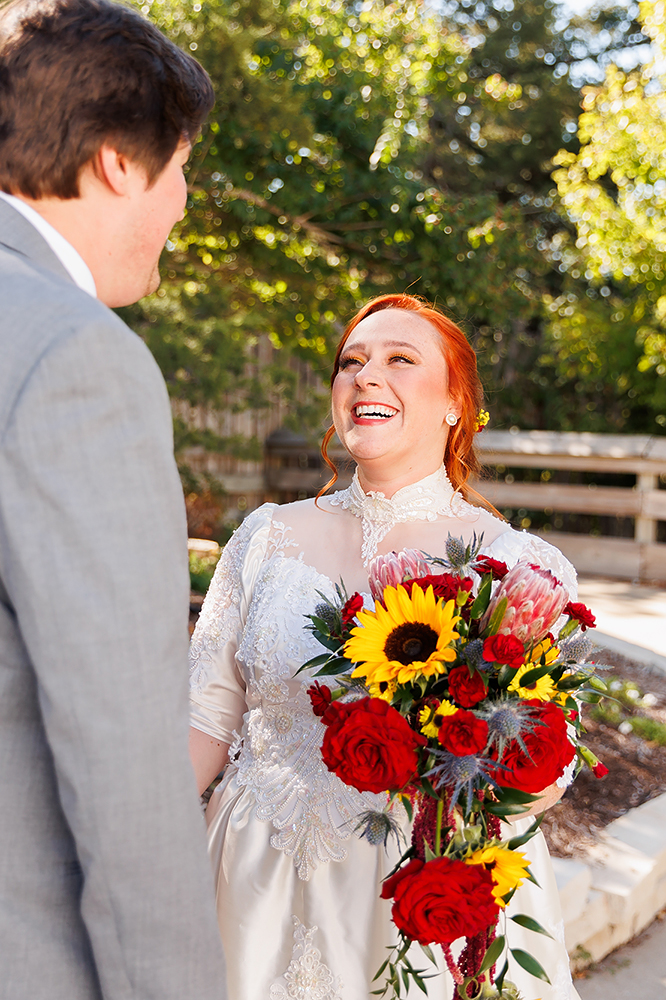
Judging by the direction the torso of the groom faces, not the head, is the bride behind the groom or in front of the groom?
in front

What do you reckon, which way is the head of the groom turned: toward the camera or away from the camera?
away from the camera

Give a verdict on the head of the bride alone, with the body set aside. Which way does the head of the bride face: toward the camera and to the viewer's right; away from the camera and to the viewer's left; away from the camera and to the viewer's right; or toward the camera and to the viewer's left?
toward the camera and to the viewer's left

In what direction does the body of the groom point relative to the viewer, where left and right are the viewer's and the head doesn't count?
facing away from the viewer and to the right of the viewer

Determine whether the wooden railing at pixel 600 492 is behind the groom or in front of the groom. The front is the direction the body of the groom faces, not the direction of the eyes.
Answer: in front
